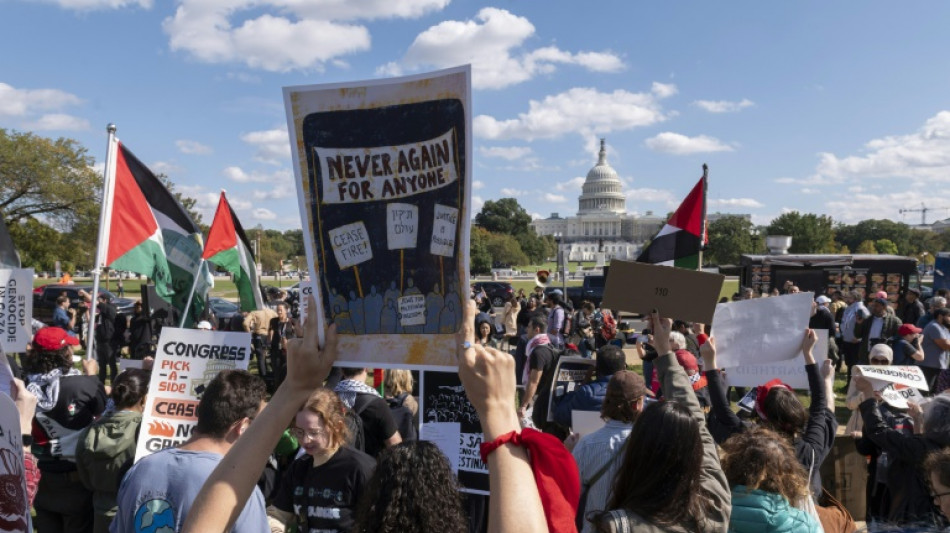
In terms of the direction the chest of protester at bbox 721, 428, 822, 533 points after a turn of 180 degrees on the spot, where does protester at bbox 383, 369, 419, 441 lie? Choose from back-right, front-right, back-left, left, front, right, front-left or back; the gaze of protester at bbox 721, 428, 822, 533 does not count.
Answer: back-right

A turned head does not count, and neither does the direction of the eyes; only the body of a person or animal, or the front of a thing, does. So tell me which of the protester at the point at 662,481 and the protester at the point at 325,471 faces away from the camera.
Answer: the protester at the point at 662,481

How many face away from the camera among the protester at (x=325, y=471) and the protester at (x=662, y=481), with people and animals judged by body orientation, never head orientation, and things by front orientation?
1

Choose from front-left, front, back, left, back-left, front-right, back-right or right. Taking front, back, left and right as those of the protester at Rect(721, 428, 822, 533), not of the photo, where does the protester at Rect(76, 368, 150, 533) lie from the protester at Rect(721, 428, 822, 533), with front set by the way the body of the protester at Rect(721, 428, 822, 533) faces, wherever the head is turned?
left

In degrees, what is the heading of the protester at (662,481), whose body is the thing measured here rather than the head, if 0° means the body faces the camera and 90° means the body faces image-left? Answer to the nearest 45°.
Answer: approximately 180°

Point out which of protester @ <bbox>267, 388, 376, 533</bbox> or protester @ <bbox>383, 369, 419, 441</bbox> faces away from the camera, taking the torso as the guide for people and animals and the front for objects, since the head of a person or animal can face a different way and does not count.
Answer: protester @ <bbox>383, 369, 419, 441</bbox>

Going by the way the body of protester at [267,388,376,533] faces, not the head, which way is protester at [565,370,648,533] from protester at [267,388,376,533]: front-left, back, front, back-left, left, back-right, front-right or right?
back-left

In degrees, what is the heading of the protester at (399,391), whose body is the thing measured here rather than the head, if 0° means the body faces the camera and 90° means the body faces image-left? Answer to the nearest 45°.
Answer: approximately 180°

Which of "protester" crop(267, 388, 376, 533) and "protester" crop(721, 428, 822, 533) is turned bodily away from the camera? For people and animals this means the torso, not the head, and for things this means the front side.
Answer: "protester" crop(721, 428, 822, 533)

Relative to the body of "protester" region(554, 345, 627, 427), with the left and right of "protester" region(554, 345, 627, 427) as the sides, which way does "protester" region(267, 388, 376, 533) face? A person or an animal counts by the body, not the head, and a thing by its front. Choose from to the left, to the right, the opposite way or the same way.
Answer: the opposite way
